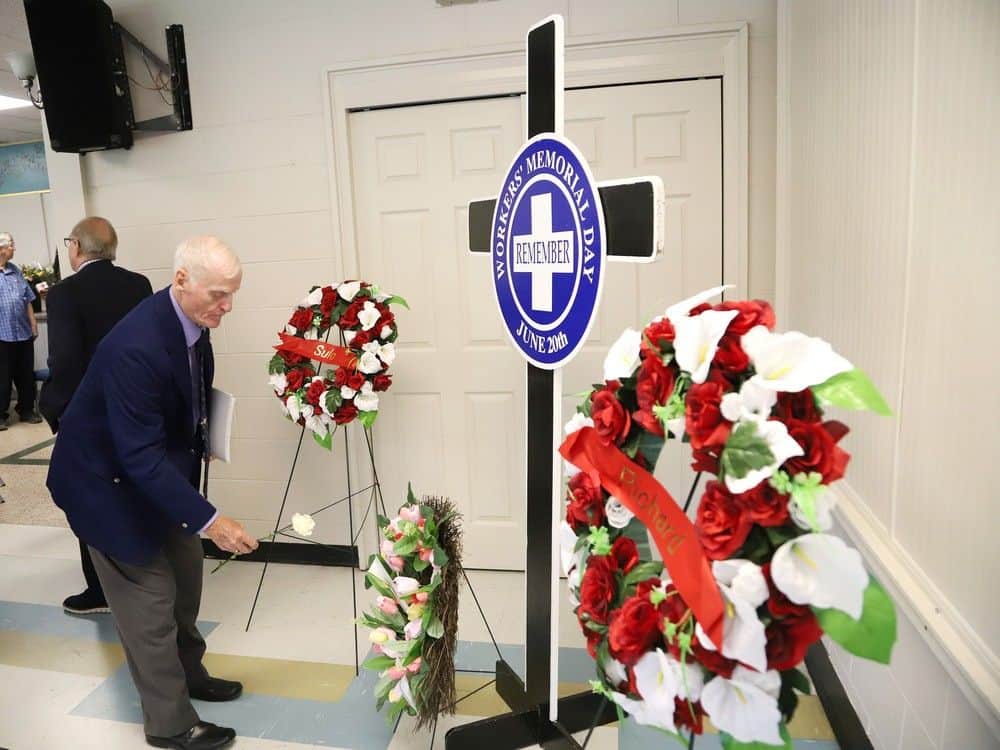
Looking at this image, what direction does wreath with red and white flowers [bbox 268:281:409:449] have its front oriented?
toward the camera

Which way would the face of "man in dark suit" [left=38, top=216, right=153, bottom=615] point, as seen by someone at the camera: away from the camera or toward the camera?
away from the camera

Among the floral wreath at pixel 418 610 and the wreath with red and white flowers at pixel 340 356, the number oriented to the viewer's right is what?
0

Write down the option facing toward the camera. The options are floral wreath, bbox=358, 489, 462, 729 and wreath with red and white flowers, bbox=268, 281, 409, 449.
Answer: the wreath with red and white flowers

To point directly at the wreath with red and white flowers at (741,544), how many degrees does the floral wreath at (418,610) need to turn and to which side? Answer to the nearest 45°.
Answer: approximately 90° to its left

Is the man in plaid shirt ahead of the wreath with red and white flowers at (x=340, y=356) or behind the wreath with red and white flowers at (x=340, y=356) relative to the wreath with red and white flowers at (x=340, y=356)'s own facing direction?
behind

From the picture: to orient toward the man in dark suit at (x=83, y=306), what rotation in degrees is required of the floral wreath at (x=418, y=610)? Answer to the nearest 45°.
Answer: approximately 45° to its right

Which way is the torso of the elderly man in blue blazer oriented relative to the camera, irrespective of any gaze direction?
to the viewer's right

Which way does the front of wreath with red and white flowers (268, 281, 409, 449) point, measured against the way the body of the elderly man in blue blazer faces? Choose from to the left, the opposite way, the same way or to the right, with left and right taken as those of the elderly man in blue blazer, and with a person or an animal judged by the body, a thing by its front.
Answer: to the right

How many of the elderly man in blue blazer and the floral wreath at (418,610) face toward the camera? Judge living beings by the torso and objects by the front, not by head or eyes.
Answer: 0

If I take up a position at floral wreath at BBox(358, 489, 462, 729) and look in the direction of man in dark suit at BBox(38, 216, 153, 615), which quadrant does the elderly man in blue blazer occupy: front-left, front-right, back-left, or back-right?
front-left

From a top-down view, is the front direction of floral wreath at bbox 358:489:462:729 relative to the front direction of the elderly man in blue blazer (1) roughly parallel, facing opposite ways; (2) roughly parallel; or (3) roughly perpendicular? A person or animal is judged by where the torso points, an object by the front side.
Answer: roughly parallel, facing opposite ways

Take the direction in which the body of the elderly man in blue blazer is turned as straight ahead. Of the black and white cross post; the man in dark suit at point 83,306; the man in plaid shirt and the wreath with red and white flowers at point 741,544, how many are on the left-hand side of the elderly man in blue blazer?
2

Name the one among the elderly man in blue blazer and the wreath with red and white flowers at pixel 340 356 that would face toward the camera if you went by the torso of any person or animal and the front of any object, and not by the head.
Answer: the wreath with red and white flowers

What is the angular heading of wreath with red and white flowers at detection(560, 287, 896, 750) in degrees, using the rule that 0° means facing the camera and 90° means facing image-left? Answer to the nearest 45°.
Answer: approximately 45°

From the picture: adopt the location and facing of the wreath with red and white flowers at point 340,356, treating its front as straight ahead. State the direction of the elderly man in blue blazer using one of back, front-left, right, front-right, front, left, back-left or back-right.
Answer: front-right
